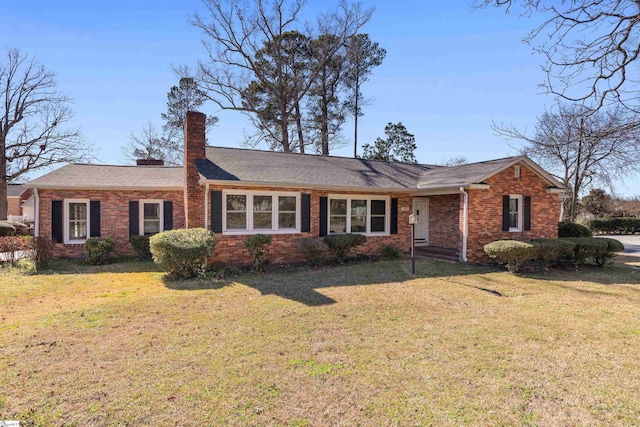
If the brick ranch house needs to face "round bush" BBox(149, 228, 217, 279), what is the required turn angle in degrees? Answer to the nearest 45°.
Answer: approximately 45° to its right

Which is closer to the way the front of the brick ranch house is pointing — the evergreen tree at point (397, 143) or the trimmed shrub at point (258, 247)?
the trimmed shrub

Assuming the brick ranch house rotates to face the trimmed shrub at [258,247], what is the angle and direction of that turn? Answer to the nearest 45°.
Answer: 0° — it already faces it

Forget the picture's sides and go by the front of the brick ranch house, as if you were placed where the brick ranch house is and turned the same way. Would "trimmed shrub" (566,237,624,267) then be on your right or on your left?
on your left

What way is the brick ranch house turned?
toward the camera

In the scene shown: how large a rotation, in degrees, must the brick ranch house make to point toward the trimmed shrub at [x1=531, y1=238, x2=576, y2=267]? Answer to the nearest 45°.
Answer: approximately 90° to its left
